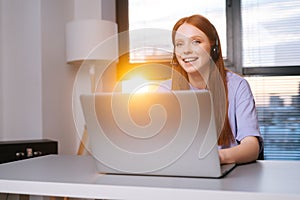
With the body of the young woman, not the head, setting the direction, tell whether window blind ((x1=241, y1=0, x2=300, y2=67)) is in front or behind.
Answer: behind

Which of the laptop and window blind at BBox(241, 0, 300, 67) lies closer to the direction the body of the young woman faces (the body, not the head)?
the laptop

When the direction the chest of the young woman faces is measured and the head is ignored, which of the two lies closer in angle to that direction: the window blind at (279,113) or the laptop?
the laptop

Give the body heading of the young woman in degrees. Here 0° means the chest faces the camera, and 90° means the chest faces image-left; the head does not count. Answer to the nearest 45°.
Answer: approximately 45°
